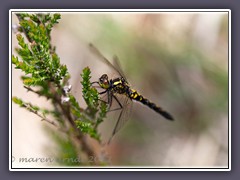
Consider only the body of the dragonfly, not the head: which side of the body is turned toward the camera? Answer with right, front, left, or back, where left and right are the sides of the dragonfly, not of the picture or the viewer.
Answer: left
